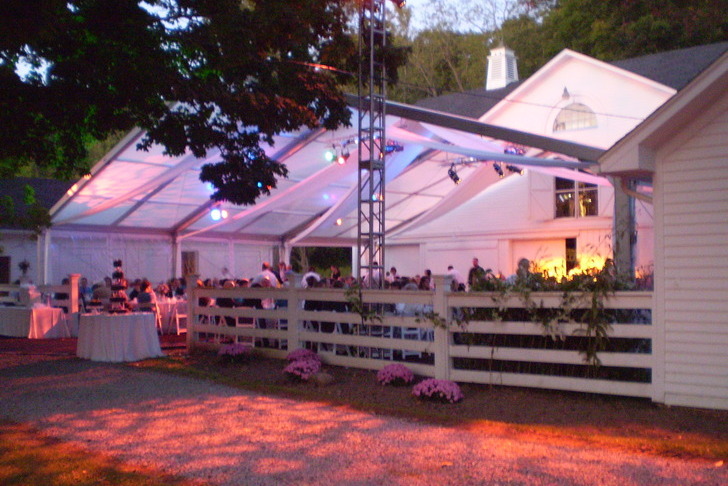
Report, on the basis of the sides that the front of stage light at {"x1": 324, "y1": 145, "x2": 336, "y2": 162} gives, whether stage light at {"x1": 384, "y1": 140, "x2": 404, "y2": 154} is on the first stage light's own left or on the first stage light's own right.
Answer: on the first stage light's own left

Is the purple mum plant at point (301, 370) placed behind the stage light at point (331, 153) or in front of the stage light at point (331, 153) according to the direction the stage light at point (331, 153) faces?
in front

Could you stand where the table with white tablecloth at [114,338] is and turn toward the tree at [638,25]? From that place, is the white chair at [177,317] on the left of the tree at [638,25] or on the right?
left

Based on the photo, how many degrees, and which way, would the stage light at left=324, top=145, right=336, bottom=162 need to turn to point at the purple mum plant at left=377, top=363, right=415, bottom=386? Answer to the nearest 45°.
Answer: approximately 45° to its left

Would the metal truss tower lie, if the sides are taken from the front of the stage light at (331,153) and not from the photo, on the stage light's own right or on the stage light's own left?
on the stage light's own left

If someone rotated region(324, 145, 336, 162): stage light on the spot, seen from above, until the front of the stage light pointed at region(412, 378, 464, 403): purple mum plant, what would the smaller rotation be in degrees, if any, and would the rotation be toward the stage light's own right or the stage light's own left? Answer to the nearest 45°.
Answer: approximately 45° to the stage light's own left

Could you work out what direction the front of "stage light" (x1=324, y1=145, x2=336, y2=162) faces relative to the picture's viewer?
facing the viewer and to the left of the viewer

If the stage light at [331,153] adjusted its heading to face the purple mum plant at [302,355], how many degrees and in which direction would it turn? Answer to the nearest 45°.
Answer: approximately 45° to its left
